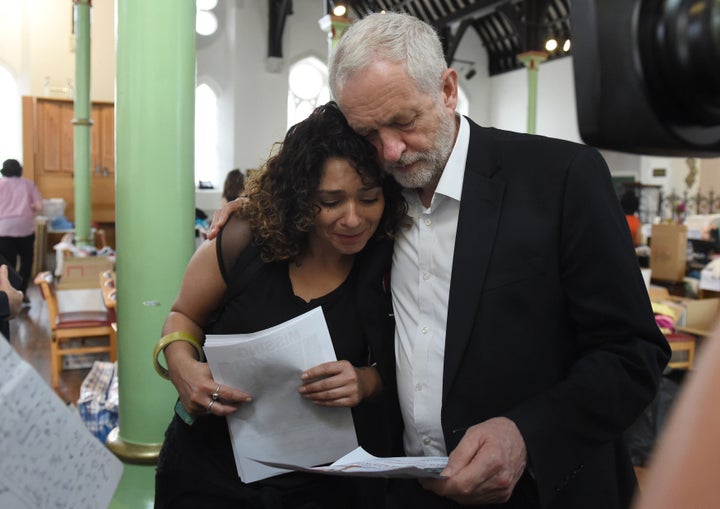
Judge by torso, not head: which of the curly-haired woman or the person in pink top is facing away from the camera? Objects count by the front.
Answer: the person in pink top

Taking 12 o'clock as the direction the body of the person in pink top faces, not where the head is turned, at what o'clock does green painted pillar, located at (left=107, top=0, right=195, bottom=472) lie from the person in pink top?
The green painted pillar is roughly at 6 o'clock from the person in pink top.

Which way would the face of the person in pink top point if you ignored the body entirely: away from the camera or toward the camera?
away from the camera

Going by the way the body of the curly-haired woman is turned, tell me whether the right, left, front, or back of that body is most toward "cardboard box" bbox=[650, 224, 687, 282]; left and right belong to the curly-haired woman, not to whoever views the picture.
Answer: left

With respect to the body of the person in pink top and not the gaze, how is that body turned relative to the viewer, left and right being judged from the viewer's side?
facing away from the viewer

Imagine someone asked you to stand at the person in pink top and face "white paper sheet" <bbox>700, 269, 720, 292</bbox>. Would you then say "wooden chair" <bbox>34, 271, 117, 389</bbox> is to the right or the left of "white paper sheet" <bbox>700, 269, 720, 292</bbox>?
right

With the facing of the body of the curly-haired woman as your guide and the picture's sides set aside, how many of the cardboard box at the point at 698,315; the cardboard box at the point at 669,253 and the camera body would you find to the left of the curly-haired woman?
2

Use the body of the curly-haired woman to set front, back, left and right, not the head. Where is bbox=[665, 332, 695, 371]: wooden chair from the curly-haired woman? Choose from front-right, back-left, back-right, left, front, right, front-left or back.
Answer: left

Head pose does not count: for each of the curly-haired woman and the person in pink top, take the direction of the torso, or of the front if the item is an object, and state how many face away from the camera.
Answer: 1

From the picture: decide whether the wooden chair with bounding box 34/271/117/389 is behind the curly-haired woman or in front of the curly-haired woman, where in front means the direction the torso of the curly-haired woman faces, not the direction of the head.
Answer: behind

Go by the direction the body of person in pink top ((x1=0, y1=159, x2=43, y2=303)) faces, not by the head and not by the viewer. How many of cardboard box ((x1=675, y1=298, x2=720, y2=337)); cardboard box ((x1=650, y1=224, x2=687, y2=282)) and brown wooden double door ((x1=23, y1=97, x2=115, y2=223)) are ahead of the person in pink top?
1

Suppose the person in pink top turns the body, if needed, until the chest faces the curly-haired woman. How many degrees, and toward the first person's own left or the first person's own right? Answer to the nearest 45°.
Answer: approximately 180°

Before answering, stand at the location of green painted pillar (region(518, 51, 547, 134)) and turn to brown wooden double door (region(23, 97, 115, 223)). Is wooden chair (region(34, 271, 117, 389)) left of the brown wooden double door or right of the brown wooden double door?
left

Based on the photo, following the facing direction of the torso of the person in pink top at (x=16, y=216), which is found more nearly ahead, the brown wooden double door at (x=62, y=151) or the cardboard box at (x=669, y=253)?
the brown wooden double door
